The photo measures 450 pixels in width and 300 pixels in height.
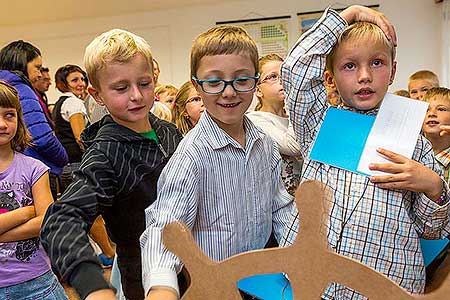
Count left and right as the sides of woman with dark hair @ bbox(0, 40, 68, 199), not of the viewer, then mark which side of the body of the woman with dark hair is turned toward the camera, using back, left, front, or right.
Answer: right

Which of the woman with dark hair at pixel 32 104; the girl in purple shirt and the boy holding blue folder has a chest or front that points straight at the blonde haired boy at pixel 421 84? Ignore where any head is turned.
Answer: the woman with dark hair

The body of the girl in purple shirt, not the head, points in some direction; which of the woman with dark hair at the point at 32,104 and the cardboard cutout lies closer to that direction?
the cardboard cutout

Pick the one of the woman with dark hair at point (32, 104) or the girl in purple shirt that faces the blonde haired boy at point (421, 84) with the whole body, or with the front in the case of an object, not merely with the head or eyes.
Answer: the woman with dark hair

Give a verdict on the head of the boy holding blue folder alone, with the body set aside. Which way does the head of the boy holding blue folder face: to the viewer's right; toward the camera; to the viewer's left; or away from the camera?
toward the camera

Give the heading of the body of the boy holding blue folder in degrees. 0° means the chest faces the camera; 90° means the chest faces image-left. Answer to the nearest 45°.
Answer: approximately 0°

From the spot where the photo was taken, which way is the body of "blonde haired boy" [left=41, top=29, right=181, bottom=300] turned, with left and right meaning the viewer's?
facing the viewer and to the right of the viewer

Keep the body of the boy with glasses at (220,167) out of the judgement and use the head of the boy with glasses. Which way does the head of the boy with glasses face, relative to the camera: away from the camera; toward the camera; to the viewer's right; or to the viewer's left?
toward the camera

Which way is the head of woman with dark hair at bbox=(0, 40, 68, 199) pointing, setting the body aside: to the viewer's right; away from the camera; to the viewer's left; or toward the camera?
to the viewer's right

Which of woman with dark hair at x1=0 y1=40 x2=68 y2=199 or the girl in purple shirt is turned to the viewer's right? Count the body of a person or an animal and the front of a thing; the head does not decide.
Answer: the woman with dark hair

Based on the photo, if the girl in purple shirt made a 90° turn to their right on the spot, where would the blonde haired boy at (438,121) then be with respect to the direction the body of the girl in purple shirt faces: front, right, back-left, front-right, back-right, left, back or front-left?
back

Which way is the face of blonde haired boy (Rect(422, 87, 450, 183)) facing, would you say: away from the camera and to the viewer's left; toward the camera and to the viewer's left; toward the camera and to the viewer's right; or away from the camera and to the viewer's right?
toward the camera and to the viewer's left
